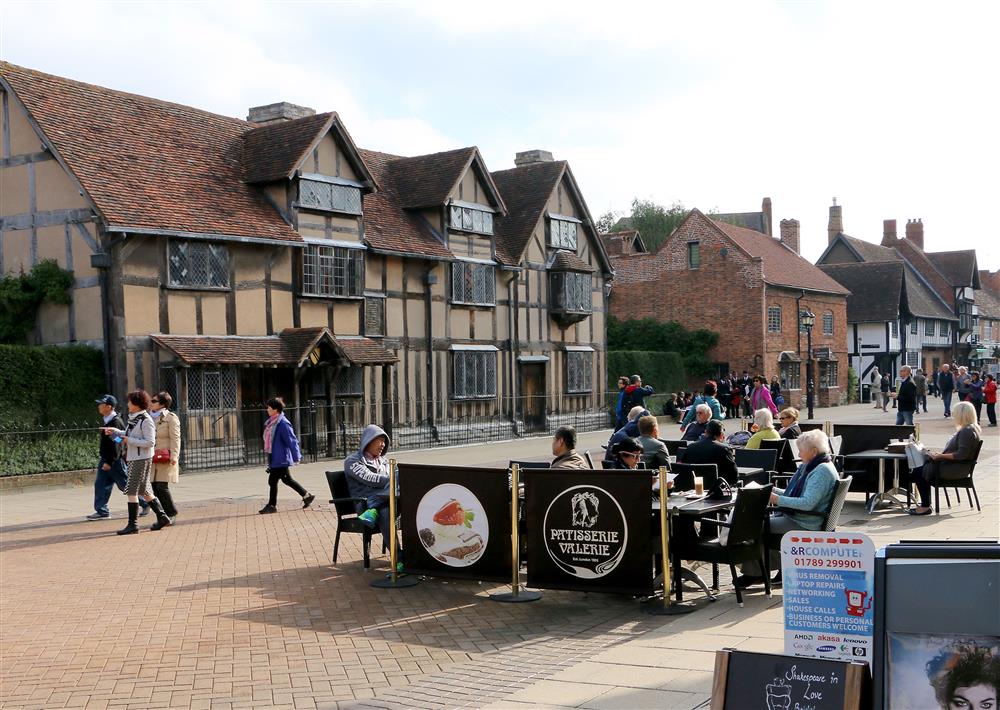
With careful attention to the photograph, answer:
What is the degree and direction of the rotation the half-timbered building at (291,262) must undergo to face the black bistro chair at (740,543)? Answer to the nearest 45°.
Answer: approximately 45° to its right

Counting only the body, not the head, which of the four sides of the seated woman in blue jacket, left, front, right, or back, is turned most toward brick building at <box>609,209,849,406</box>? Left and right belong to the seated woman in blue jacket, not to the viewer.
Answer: right

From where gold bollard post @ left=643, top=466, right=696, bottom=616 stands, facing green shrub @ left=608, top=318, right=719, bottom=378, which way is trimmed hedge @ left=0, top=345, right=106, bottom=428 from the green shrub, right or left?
left

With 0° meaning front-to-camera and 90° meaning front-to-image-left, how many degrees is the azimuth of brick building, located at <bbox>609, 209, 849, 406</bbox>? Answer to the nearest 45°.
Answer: approximately 315°

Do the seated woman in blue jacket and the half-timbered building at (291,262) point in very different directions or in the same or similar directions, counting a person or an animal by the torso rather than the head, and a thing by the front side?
very different directions

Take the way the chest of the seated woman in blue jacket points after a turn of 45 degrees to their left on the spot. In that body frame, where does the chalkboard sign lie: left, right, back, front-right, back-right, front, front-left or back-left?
front-left

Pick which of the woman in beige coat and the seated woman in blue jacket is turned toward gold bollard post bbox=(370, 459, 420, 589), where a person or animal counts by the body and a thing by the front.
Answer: the seated woman in blue jacket

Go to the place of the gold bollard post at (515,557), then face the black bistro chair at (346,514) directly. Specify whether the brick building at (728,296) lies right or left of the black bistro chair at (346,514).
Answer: right

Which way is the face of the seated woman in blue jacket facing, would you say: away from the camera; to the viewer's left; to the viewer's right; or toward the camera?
to the viewer's left

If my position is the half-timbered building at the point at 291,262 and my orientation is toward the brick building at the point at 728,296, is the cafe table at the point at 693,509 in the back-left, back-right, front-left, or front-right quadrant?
back-right

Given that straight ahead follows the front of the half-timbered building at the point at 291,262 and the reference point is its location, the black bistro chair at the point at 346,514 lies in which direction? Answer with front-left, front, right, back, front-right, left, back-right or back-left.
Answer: front-right
